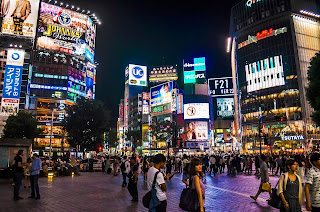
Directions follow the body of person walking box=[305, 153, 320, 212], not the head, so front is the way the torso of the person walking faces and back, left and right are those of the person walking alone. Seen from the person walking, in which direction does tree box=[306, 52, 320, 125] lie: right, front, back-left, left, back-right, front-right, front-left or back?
back-left

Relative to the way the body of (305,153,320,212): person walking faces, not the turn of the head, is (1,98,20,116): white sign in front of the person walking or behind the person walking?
behind

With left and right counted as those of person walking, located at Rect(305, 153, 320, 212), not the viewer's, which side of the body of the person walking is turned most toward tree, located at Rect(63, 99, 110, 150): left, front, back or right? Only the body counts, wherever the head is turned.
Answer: back

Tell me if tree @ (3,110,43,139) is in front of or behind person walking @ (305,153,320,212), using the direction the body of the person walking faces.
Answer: behind

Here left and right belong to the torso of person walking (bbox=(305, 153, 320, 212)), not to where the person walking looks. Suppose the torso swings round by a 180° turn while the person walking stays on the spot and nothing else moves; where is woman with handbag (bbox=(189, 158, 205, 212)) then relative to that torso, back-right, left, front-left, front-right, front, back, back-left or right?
left

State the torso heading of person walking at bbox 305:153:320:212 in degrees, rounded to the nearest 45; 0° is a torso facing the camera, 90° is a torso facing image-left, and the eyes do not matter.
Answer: approximately 315°

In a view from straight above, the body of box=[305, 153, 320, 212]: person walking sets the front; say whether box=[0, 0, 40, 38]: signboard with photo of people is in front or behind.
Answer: behind

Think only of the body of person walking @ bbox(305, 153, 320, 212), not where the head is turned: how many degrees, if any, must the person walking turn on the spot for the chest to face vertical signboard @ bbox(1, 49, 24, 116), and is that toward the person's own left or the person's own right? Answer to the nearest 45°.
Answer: approximately 180°
